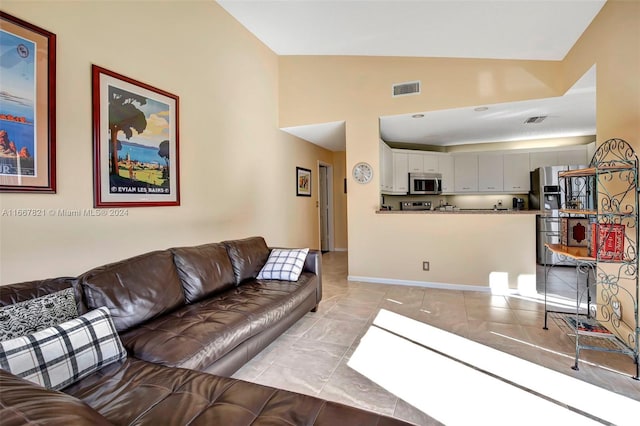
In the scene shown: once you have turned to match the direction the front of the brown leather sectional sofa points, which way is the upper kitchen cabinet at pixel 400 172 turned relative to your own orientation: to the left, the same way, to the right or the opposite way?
to the right

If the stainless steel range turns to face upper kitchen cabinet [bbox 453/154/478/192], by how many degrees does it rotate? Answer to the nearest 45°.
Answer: approximately 90° to its left

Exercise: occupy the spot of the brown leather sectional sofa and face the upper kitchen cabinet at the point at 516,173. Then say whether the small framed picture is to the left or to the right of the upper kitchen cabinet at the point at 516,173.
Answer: left

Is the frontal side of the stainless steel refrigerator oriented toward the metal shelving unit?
yes

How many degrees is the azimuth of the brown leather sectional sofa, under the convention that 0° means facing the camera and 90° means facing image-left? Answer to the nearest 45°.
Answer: approximately 315°

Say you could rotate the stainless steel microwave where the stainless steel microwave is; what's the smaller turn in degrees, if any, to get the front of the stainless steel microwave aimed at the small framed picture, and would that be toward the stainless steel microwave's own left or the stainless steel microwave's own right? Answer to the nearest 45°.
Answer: approximately 45° to the stainless steel microwave's own right

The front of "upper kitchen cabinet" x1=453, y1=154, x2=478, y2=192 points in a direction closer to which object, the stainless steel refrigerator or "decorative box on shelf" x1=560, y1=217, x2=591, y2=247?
the decorative box on shelf

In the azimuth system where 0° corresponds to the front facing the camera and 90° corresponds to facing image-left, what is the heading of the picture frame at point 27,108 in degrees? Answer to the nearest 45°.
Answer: approximately 315°

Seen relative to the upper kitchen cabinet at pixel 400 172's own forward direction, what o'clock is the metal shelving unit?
The metal shelving unit is roughly at 11 o'clock from the upper kitchen cabinet.
